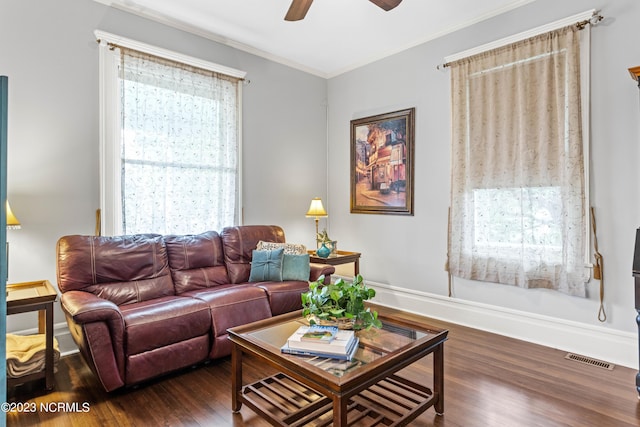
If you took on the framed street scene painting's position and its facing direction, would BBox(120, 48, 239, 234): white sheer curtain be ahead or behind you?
ahead

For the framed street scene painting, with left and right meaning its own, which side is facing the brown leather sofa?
front

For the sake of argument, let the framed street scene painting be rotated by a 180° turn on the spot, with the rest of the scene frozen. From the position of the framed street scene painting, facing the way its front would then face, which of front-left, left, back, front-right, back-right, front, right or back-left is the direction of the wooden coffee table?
back-right

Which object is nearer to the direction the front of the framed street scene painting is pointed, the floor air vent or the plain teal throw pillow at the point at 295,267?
the plain teal throw pillow

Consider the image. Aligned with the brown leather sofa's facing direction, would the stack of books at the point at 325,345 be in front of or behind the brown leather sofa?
in front

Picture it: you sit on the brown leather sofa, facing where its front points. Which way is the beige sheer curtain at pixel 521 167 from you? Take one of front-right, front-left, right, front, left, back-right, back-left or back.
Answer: front-left

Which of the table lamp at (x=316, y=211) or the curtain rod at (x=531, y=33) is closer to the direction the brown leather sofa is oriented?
the curtain rod

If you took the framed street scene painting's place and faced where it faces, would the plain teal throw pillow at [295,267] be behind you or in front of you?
in front

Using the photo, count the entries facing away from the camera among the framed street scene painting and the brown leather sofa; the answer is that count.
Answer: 0

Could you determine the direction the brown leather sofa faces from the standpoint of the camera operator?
facing the viewer and to the right of the viewer

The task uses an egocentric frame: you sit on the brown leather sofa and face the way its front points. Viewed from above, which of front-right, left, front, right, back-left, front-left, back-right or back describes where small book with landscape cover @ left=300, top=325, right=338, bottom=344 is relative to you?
front

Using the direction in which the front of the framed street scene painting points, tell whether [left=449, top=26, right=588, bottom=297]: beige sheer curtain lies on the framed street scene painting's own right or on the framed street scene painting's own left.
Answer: on the framed street scene painting's own left
